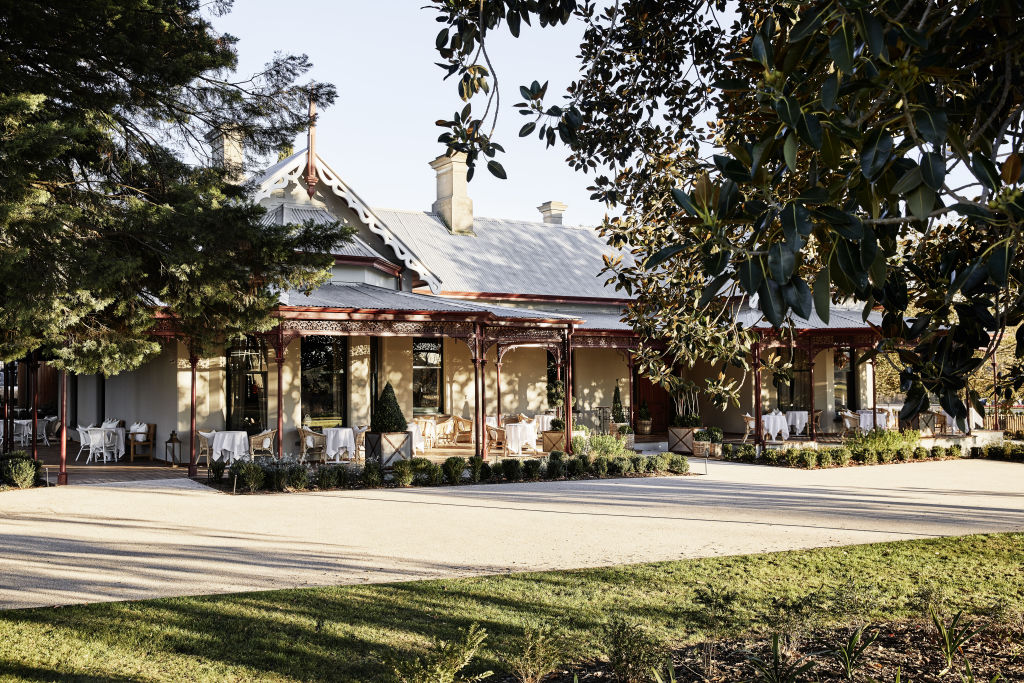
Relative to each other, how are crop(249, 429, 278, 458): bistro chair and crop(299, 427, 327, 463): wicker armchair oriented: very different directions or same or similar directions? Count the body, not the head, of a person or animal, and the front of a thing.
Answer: very different directions

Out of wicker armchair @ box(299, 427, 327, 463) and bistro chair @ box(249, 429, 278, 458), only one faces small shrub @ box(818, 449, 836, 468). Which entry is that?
the wicker armchair

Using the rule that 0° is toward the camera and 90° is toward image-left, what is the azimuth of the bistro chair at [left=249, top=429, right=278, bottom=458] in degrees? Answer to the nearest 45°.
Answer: approximately 90°

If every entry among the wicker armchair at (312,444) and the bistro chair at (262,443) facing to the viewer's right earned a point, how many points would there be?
1

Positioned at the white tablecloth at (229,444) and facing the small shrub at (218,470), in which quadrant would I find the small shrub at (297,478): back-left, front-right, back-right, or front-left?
front-left

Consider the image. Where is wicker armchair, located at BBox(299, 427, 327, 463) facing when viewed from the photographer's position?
facing to the right of the viewer

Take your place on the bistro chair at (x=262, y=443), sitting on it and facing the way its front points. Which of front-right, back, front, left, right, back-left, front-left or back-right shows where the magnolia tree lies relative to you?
left

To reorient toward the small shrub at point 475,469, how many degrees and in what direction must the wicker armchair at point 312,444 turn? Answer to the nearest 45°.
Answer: approximately 45° to its right

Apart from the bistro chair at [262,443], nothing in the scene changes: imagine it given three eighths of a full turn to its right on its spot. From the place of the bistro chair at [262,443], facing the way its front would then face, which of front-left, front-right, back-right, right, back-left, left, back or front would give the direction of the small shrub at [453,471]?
right

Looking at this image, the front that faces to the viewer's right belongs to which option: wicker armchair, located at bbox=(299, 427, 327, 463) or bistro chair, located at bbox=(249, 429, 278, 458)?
the wicker armchair
